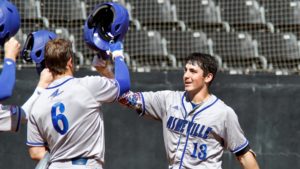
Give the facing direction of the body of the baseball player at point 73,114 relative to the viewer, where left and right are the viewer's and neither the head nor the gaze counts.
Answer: facing away from the viewer and to the right of the viewer

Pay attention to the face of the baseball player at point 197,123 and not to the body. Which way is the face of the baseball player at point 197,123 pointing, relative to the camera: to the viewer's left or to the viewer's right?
to the viewer's left

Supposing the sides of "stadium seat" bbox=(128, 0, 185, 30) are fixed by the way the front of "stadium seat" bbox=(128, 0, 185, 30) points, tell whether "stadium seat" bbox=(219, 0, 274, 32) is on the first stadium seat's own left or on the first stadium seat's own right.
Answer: on the first stadium seat's own left

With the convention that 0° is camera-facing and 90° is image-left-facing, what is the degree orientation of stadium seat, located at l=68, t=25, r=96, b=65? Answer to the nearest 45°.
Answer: approximately 315°
